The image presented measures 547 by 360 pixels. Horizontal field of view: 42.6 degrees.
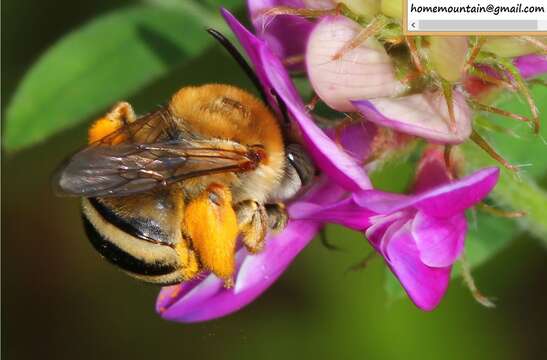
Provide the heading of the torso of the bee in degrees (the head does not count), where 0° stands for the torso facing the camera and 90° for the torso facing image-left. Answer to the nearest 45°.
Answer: approximately 270°

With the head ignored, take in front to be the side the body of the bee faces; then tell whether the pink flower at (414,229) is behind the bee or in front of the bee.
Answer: in front

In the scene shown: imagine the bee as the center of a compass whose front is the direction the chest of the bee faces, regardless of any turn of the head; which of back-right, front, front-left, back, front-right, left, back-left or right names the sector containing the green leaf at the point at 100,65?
left

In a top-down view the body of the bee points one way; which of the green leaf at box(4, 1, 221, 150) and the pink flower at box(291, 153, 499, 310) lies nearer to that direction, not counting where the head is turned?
the pink flower
